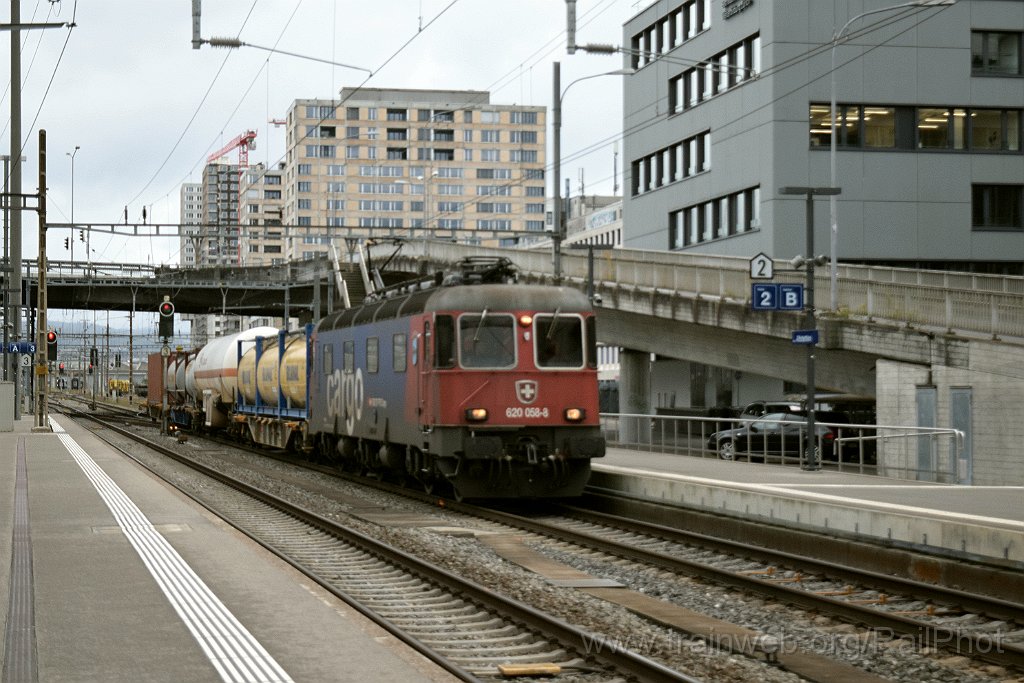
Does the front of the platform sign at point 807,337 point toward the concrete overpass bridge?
no

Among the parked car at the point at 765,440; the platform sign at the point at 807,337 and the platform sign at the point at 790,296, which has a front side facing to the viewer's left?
the parked car

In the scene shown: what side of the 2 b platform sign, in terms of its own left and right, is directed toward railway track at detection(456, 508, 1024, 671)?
front

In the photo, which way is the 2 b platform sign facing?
toward the camera

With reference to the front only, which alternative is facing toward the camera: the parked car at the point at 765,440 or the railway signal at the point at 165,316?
the railway signal

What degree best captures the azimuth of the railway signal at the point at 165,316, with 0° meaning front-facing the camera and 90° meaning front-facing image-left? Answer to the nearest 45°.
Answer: approximately 0°

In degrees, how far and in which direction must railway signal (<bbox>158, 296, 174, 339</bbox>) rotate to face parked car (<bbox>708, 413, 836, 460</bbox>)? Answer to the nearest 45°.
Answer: approximately 45° to its left

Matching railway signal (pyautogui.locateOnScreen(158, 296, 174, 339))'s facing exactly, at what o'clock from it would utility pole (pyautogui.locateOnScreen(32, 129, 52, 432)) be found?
The utility pole is roughly at 1 o'clock from the railway signal.

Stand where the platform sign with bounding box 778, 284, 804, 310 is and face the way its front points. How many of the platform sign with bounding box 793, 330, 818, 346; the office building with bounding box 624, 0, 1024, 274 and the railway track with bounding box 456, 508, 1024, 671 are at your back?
1

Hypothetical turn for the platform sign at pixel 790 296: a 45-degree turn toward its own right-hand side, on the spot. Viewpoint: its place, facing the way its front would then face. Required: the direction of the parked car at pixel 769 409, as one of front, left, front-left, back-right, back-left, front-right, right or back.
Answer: back-right

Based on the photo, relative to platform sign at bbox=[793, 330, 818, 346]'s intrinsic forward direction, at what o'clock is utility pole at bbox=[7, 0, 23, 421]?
The utility pole is roughly at 4 o'clock from the platform sign.

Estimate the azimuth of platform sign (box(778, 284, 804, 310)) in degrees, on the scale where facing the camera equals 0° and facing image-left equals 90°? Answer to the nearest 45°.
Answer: approximately 0°

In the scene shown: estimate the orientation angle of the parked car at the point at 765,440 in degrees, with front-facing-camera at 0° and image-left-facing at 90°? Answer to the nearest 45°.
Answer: approximately 90°

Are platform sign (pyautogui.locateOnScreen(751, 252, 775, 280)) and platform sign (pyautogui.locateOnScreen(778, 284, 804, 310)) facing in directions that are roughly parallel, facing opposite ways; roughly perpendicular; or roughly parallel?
roughly parallel

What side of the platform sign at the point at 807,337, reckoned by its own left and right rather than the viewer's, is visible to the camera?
front

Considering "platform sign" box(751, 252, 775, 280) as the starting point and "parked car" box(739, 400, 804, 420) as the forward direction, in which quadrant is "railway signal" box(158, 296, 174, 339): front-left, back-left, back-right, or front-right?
front-left

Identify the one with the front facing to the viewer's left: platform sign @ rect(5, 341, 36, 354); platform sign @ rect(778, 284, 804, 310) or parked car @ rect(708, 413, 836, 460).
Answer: the parked car

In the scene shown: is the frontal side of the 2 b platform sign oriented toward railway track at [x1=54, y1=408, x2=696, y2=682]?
yes

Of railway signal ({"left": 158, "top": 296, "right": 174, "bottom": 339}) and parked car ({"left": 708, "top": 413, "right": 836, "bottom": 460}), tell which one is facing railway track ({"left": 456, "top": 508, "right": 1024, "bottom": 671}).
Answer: the railway signal
